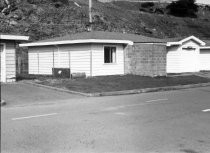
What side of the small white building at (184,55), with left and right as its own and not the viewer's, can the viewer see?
front

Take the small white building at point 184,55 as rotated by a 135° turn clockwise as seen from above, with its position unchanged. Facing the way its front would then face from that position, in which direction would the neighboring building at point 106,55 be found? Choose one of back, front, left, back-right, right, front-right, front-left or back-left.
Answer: left
